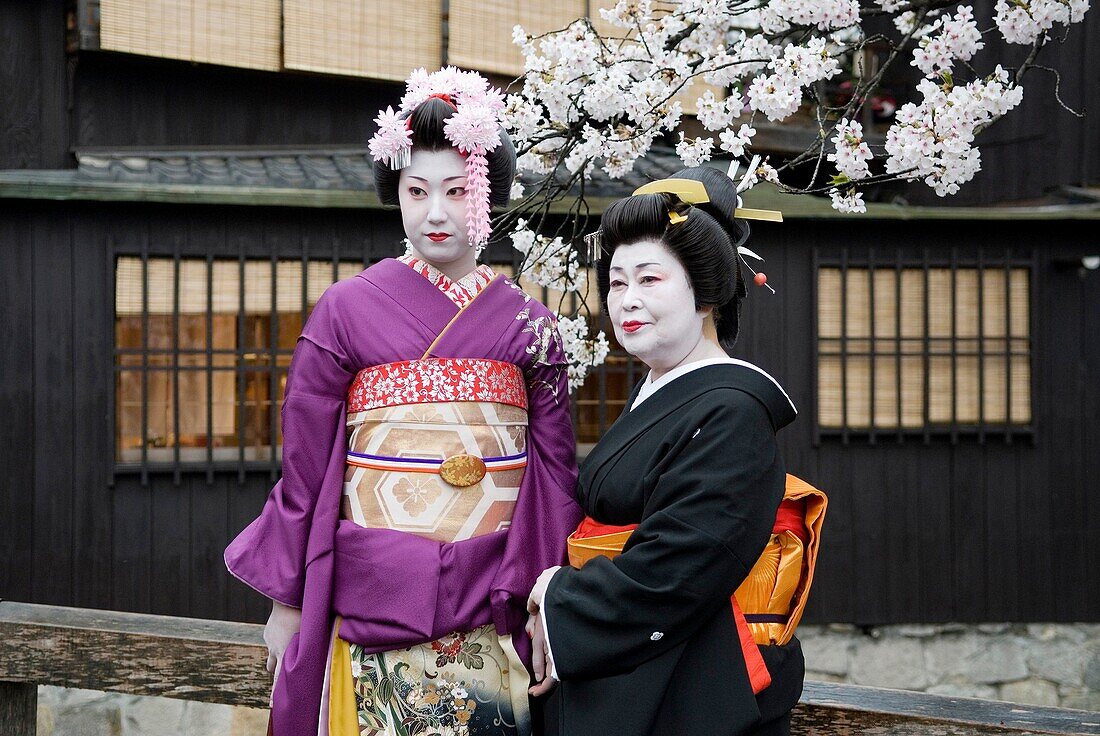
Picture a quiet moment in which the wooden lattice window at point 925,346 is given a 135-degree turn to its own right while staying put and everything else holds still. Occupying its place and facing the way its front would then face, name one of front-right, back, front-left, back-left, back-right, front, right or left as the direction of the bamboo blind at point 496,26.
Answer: front-left

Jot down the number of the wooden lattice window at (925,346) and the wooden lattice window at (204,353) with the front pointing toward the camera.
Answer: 2

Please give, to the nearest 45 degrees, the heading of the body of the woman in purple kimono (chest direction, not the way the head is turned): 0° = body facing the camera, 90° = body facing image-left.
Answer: approximately 0°

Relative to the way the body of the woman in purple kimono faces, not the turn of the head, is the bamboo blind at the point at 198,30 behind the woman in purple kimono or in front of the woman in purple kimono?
behind

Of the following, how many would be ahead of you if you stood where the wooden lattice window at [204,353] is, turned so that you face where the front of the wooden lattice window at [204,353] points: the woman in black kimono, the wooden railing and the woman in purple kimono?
3

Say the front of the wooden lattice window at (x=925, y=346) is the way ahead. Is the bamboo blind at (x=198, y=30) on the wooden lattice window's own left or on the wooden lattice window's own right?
on the wooden lattice window's own right

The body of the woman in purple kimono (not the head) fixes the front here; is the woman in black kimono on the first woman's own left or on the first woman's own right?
on the first woman's own left

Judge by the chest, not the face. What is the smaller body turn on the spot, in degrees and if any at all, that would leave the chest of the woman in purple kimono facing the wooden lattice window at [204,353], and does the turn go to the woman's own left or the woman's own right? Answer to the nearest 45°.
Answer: approximately 180°

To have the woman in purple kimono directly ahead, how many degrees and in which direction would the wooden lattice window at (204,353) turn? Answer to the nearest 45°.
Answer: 0° — it already faces them

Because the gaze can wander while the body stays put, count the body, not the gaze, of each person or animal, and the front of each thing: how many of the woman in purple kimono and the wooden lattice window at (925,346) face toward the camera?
2
